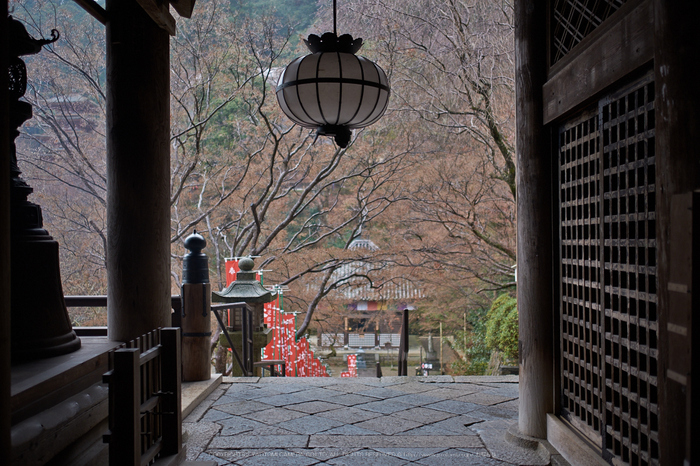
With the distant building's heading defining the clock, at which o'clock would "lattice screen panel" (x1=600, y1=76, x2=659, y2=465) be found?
The lattice screen panel is roughly at 12 o'clock from the distant building.

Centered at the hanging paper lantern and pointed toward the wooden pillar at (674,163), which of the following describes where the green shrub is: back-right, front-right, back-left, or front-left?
back-left

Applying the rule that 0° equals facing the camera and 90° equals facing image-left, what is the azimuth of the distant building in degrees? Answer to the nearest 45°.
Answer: approximately 0°

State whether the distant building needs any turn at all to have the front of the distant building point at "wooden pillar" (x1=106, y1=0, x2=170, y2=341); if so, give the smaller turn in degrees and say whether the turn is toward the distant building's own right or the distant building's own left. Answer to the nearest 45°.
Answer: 0° — it already faces it

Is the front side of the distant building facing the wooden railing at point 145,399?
yes

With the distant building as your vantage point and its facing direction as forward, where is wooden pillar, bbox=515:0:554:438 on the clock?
The wooden pillar is roughly at 12 o'clock from the distant building.

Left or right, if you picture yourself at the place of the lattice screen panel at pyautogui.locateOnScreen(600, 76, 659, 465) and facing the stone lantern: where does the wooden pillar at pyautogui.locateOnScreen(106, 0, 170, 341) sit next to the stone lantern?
left

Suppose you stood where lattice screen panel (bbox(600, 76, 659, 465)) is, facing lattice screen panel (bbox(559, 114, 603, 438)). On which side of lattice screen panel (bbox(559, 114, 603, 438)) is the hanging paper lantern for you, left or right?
left

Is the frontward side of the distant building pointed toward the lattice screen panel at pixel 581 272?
yes
